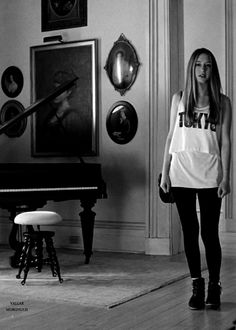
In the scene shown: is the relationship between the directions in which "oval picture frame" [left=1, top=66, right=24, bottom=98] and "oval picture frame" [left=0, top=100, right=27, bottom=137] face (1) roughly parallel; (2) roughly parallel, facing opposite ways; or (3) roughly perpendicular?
roughly parallel

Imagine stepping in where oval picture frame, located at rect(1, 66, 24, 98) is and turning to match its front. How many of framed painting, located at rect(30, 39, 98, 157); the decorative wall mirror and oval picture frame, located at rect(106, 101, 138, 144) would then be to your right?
0

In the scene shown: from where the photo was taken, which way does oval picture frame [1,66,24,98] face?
toward the camera

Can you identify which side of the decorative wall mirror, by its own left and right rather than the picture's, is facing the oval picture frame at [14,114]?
right

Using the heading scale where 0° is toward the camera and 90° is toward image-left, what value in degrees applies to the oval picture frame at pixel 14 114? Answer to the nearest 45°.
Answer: approximately 0°

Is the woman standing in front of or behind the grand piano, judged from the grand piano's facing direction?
in front

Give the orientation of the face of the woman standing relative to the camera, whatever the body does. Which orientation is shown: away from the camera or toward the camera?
toward the camera

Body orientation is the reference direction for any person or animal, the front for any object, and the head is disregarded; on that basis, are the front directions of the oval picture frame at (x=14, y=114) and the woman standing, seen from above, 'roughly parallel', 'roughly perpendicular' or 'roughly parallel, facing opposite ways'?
roughly parallel

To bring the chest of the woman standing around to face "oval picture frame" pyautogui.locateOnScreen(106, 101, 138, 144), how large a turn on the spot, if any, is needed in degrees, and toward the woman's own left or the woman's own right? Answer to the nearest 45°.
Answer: approximately 180°

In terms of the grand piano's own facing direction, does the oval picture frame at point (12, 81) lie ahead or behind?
behind

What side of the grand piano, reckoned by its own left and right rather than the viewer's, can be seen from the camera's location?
front

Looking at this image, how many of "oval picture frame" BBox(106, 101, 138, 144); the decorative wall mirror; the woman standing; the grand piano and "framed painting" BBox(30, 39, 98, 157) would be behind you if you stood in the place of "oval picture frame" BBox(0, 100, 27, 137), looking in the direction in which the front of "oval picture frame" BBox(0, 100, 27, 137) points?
0

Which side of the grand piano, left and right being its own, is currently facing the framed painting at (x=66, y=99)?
back

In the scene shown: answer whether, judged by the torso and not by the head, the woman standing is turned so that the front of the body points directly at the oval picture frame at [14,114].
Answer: no

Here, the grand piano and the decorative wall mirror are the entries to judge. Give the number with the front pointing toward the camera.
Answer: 2

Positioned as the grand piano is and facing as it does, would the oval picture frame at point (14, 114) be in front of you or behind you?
behind

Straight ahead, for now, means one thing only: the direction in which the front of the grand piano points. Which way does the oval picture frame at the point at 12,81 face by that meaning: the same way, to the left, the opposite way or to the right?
the same way

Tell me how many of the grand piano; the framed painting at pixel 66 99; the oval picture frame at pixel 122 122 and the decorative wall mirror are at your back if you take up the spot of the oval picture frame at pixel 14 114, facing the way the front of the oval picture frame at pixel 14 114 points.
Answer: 0

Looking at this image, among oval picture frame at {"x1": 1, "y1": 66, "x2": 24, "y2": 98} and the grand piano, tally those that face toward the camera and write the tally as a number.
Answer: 2
